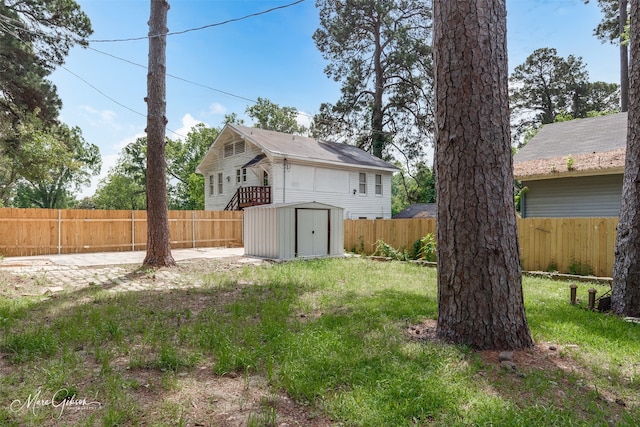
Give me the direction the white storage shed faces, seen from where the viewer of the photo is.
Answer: facing the viewer and to the right of the viewer

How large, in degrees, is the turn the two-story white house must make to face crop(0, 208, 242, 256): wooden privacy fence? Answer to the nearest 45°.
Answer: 0° — it already faces it

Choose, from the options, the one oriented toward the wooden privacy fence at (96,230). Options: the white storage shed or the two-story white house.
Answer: the two-story white house

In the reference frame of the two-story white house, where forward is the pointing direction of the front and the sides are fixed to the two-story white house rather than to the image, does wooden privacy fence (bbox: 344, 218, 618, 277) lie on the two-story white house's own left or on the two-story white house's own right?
on the two-story white house's own left

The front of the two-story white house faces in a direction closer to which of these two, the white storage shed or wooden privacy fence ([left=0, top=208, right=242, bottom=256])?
the wooden privacy fence

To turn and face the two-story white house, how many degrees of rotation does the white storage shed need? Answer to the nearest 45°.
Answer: approximately 135° to its left

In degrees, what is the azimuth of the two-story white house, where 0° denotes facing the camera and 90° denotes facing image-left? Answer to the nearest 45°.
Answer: approximately 45°
